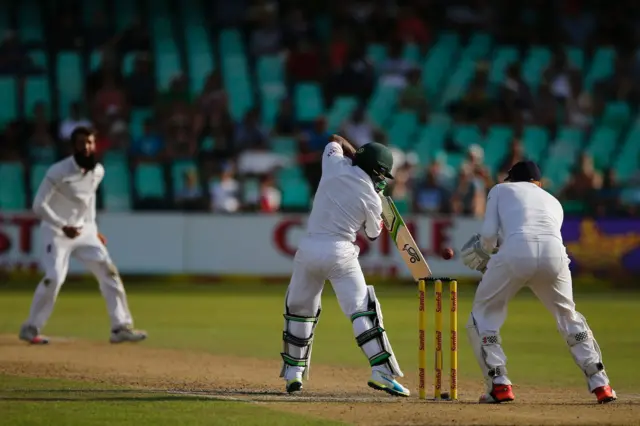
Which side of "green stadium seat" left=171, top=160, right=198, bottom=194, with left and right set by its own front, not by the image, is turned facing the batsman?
front

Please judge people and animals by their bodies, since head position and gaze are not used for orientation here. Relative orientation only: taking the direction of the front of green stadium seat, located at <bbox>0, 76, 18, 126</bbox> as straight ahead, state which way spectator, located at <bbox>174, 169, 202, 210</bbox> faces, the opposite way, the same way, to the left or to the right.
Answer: the same way

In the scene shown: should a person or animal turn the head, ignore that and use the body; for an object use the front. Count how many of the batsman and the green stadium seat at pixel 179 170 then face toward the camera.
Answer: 1

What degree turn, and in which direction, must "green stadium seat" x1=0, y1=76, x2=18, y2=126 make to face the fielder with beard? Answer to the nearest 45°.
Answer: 0° — it already faces them

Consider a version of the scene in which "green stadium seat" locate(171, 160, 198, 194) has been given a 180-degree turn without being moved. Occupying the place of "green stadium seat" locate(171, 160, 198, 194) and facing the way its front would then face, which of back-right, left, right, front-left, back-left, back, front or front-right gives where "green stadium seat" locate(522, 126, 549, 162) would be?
right

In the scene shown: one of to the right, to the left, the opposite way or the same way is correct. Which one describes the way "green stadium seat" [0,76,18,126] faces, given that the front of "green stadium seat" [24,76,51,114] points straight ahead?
the same way

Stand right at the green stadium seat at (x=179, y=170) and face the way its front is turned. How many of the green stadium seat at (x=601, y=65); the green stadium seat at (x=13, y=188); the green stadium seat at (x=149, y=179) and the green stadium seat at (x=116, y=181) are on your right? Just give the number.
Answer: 3

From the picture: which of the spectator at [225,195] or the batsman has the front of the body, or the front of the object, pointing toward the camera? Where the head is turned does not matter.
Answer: the spectator

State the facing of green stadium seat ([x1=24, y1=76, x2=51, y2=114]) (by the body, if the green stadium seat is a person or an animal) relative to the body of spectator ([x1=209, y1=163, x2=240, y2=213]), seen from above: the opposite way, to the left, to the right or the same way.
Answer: the same way

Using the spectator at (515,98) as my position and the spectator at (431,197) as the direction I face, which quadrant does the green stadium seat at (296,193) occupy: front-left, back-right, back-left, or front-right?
front-right

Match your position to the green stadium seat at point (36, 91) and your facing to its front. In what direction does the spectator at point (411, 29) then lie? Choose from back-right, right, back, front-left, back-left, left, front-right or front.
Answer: left

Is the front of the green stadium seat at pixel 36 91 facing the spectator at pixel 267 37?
no

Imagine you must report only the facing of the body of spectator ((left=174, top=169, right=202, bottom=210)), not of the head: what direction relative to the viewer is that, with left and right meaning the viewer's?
facing the viewer

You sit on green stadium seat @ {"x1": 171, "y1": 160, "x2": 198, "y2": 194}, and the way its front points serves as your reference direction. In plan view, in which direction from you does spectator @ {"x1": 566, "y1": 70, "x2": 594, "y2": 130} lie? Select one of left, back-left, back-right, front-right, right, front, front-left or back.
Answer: left

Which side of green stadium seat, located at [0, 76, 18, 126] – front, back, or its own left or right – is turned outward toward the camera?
front

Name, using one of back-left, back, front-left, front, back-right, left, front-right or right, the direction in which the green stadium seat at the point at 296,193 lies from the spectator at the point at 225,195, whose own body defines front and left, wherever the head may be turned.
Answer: back-left

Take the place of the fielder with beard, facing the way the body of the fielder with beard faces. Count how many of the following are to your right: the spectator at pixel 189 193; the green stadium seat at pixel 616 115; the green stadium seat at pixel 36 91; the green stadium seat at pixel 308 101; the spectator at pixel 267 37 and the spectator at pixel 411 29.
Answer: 0
